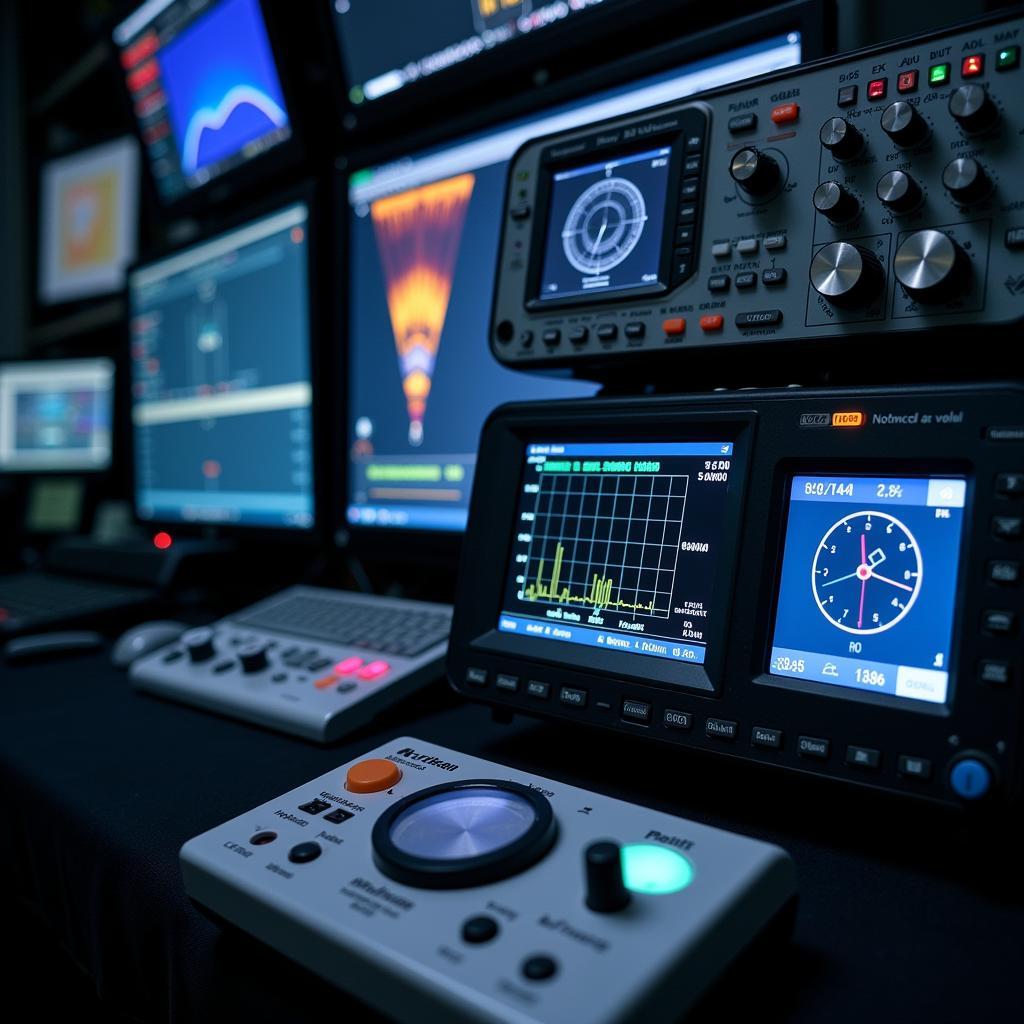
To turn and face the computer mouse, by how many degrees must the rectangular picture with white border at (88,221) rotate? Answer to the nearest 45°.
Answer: approximately 45° to its left

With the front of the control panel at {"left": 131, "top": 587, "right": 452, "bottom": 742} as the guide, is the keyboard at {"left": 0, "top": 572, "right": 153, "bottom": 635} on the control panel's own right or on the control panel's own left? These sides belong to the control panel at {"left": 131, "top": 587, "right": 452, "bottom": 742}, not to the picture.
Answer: on the control panel's own right

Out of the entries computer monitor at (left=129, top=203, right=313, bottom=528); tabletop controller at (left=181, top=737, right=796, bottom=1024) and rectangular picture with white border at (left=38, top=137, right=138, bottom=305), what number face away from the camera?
0

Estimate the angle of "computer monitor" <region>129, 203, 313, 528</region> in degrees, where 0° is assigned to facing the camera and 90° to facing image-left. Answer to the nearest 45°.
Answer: approximately 45°

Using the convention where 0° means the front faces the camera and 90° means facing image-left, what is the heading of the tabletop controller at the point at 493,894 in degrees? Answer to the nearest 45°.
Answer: approximately 45°

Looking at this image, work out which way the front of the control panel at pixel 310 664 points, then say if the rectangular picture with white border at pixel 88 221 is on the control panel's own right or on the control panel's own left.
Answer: on the control panel's own right

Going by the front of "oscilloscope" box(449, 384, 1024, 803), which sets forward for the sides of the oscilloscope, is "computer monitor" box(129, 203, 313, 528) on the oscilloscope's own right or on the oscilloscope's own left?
on the oscilloscope's own right

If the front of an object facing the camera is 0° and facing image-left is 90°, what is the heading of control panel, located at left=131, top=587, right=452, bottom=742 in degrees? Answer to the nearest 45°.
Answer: approximately 45°

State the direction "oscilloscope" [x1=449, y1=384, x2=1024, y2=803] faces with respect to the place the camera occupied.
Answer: facing the viewer and to the left of the viewer
